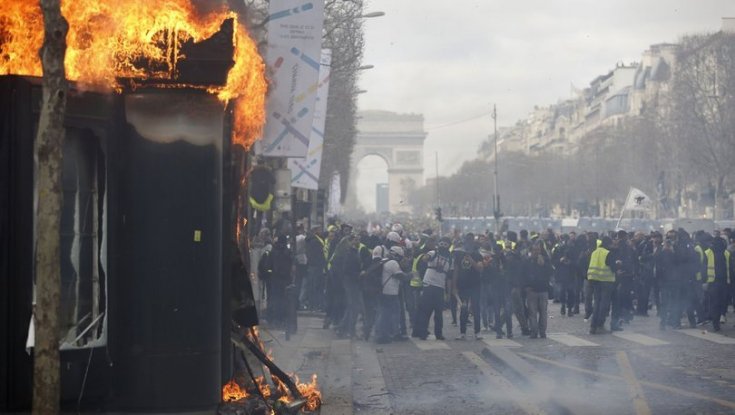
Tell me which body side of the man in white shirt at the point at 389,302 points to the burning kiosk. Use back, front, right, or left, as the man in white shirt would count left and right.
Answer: right

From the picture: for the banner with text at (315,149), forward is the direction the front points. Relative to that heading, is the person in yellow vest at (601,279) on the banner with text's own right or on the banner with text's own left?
on the banner with text's own left

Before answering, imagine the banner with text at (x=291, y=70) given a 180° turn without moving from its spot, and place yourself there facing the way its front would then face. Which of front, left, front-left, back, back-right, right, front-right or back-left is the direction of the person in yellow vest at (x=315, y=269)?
front

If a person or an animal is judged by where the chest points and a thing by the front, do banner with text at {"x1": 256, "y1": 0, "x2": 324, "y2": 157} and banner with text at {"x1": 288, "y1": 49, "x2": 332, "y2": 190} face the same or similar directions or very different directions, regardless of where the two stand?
same or similar directions

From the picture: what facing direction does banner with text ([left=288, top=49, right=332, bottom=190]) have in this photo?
toward the camera

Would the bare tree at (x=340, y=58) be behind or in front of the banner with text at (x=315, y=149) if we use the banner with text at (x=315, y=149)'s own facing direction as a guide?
behind

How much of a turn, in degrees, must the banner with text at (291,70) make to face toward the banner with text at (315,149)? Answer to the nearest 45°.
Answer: approximately 180°

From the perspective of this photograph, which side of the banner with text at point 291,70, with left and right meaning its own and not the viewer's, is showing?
front
